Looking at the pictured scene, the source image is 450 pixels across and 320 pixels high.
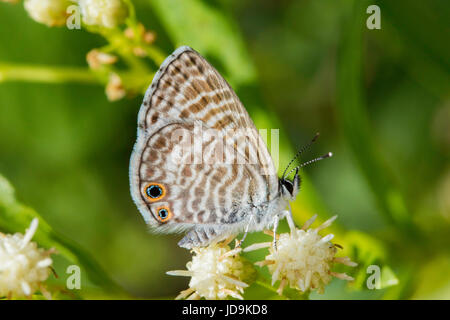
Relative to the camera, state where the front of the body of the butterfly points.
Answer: to the viewer's right

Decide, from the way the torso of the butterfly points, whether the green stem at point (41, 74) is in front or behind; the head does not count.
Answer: behind
